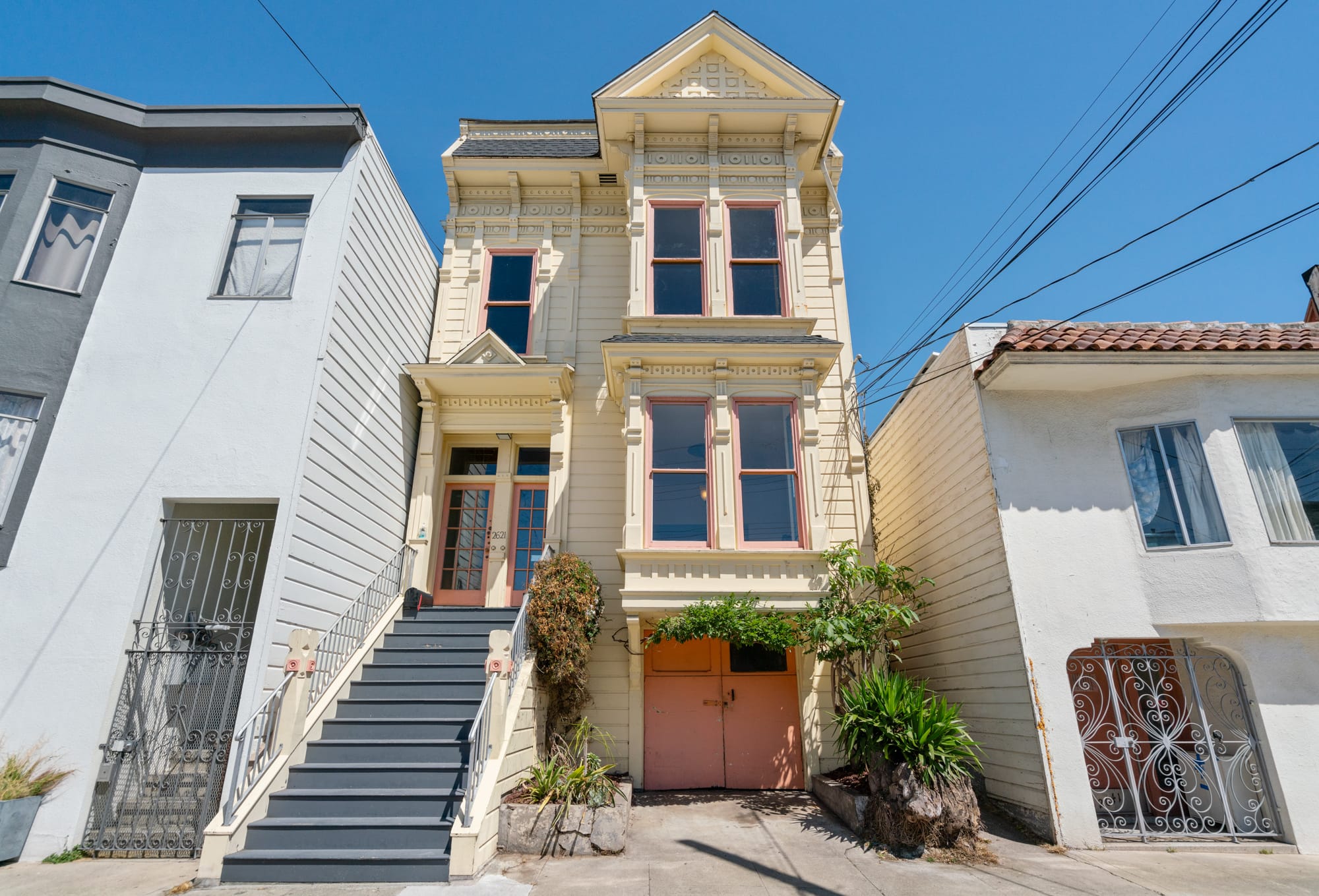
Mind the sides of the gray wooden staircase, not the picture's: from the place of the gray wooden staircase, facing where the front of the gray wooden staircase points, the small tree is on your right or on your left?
on your left

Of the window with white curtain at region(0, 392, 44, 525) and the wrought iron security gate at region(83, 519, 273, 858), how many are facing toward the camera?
2

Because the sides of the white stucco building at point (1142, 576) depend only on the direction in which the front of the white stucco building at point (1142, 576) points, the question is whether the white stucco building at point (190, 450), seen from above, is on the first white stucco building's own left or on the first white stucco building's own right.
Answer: on the first white stucco building's own right

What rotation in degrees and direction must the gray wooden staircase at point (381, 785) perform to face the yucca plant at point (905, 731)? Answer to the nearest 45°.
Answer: approximately 90° to its left

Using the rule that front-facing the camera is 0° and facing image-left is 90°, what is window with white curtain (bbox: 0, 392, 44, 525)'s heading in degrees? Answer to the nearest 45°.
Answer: approximately 0°

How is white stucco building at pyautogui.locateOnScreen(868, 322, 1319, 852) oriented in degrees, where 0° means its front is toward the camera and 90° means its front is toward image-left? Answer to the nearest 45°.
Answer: approximately 0°
